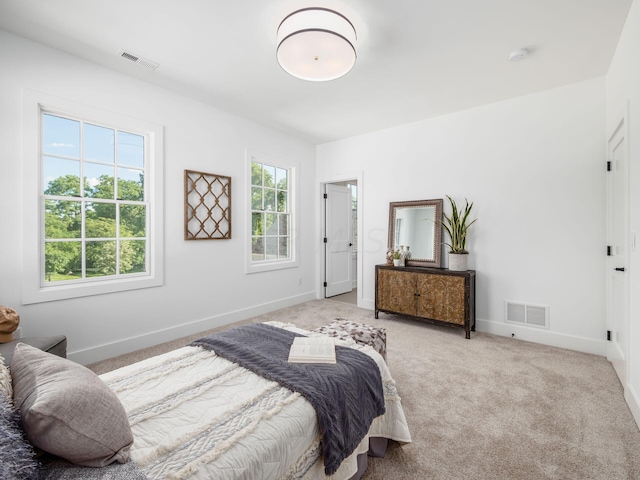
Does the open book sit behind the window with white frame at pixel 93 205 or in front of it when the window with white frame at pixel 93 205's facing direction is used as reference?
in front

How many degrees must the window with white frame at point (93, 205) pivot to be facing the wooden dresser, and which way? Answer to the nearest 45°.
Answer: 0° — it already faces it

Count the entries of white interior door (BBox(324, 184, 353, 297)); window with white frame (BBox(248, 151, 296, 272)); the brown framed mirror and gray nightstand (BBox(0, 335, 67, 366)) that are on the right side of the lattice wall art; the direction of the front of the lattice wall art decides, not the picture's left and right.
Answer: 1

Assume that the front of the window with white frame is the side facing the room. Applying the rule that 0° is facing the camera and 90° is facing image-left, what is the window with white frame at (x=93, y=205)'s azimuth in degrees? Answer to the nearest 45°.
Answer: approximately 315°

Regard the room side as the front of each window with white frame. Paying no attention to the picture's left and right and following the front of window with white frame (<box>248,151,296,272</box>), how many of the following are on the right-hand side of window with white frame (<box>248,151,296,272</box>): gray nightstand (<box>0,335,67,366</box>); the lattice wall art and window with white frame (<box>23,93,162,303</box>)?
3

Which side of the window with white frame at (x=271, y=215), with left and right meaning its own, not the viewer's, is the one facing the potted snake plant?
front

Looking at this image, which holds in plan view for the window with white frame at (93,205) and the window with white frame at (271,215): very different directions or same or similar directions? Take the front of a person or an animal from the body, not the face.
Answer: same or similar directions

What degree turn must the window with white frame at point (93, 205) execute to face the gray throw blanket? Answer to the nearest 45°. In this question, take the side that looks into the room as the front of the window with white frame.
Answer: approximately 45° to its right

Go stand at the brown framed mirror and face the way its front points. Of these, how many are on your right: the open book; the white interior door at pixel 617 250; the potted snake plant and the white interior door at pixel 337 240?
1

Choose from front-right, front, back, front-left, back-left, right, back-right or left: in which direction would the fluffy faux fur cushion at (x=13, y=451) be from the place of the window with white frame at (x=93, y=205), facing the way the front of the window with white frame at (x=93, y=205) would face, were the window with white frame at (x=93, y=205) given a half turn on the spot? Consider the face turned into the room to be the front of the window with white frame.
back-left

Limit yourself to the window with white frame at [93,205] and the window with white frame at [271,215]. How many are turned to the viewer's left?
0

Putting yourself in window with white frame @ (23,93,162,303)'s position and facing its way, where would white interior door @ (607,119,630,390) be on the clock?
The white interior door is roughly at 12 o'clock from the window with white frame.

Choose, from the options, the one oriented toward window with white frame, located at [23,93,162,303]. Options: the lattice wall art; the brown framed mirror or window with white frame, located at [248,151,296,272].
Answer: the brown framed mirror

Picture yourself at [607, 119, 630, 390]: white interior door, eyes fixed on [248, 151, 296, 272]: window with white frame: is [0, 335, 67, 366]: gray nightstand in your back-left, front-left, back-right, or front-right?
front-left

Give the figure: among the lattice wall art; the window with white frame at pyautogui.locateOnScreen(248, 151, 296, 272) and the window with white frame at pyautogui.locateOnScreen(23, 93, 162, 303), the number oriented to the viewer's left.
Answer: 0

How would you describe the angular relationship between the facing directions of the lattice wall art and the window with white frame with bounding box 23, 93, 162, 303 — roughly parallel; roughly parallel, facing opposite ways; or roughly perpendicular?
roughly parallel

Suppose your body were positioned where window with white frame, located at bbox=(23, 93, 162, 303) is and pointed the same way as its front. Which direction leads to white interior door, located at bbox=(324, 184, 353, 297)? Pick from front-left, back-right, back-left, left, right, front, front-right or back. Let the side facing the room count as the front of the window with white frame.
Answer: front-left

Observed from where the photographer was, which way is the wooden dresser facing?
facing the viewer and to the left of the viewer
